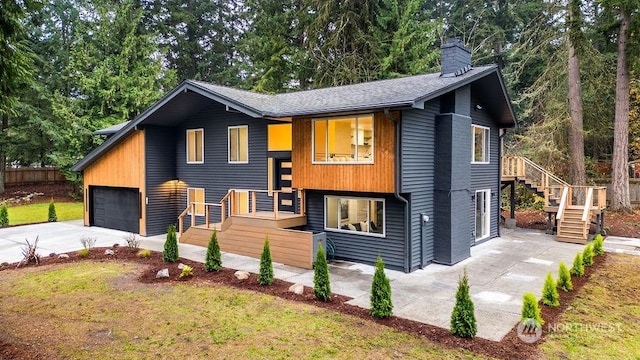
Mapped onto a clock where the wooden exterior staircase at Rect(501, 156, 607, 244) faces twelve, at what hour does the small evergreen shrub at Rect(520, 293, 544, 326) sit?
The small evergreen shrub is roughly at 12 o'clock from the wooden exterior staircase.

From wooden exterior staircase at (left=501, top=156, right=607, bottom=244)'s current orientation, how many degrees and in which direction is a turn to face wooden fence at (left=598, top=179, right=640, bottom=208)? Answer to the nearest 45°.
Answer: approximately 180°

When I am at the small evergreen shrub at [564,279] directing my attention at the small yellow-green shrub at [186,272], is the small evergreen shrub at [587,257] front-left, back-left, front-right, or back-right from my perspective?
back-right

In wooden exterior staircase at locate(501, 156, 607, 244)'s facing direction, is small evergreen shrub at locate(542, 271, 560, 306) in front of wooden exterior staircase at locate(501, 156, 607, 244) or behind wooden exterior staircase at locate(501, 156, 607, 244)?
in front

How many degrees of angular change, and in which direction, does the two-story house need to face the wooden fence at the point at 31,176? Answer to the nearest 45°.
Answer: approximately 90° to its right

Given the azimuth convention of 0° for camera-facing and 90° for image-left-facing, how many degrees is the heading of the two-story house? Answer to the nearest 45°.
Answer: approximately 45°

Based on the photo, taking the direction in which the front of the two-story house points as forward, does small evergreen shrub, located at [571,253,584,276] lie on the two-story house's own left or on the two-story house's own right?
on the two-story house's own left

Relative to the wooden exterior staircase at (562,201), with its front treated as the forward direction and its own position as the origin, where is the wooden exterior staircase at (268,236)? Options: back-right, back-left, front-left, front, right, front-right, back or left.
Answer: front-right

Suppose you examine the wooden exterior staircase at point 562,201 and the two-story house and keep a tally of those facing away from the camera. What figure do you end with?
0

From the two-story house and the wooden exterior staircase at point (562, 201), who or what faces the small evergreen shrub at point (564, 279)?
the wooden exterior staircase

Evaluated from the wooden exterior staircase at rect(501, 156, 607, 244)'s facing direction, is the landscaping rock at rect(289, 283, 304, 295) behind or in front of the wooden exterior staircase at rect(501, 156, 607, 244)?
in front

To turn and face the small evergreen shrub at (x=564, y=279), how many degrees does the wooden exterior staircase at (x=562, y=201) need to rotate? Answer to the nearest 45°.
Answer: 0° — it already faces it

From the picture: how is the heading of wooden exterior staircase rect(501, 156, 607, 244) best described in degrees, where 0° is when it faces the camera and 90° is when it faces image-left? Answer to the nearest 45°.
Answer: approximately 0°

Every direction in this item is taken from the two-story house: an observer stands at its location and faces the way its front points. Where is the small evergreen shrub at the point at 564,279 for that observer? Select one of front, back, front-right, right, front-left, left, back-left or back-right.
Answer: left

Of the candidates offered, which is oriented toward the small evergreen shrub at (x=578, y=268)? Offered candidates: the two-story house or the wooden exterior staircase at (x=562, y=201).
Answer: the wooden exterior staircase
